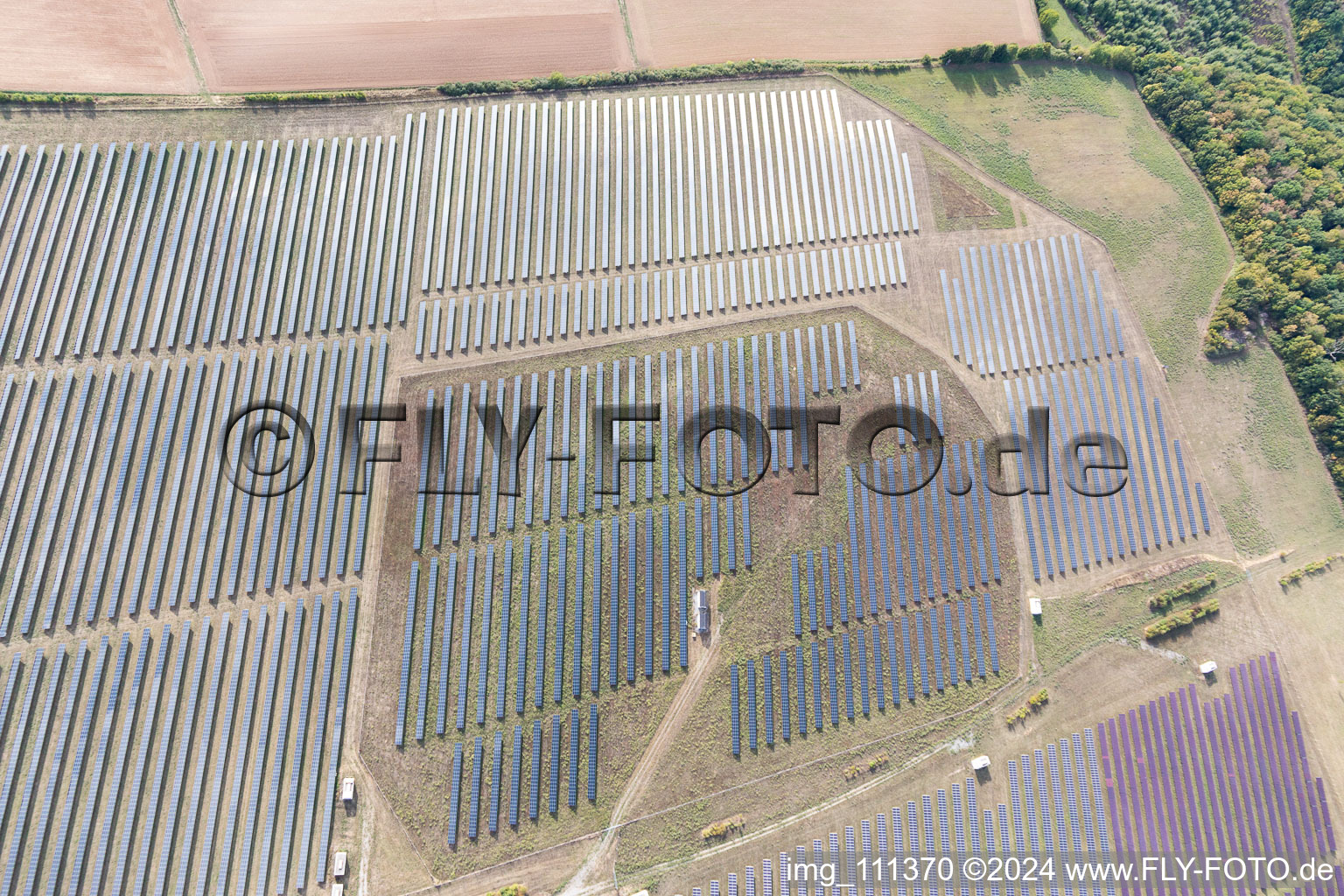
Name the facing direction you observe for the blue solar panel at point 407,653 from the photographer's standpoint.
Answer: facing to the left of the viewer

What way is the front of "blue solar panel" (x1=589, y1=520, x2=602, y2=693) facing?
to the viewer's left

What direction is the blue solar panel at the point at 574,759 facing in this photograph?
to the viewer's left

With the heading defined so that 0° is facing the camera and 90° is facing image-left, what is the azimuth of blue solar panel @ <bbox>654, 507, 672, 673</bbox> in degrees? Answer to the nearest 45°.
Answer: approximately 90°

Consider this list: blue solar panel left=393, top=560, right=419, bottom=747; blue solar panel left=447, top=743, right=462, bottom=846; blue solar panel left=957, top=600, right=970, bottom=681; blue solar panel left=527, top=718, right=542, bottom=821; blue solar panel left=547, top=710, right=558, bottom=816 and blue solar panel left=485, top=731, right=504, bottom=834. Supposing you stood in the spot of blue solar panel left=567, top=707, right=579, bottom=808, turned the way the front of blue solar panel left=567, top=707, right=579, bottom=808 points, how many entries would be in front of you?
5
